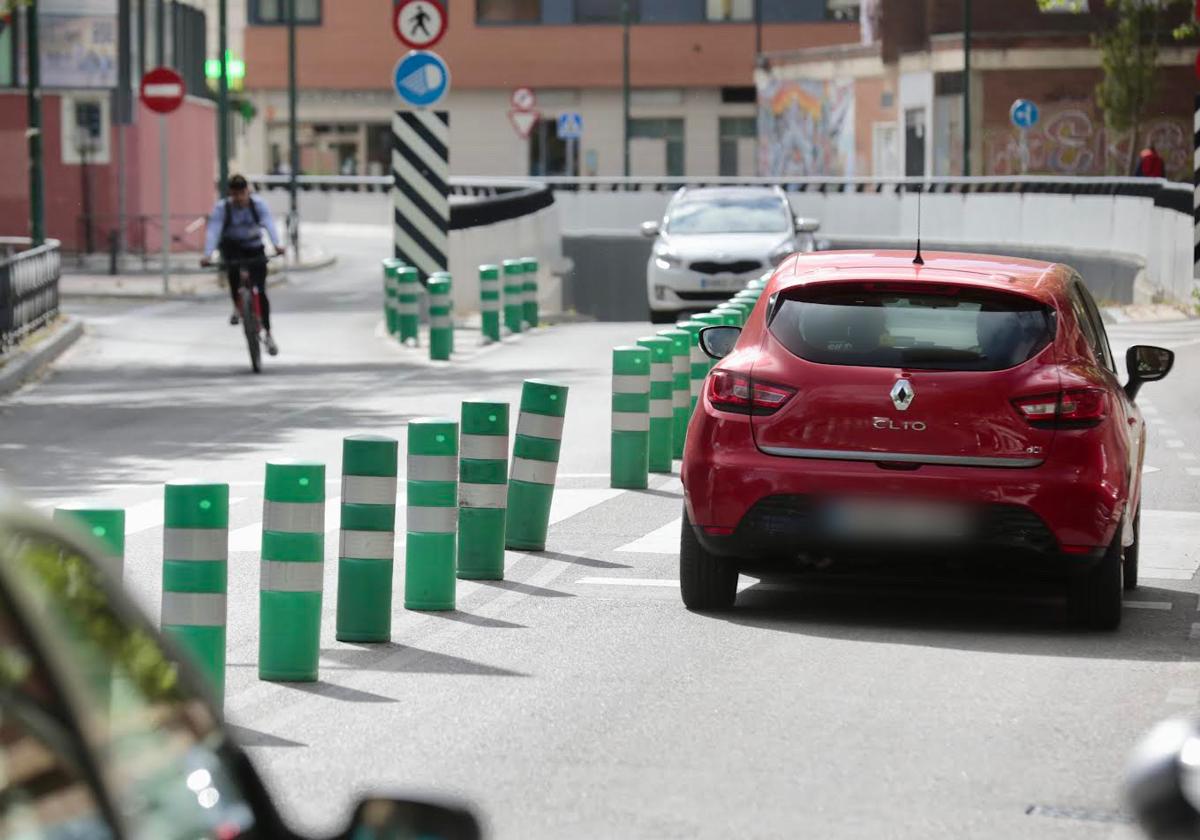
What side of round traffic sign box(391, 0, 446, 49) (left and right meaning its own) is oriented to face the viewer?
front

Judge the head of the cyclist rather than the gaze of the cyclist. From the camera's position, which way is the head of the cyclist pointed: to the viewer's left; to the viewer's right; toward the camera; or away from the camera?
toward the camera

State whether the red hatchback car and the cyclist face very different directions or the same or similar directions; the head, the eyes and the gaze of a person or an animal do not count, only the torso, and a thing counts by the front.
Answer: very different directions

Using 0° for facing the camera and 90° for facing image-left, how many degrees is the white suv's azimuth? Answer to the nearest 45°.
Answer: approximately 0°

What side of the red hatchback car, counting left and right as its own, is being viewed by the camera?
back

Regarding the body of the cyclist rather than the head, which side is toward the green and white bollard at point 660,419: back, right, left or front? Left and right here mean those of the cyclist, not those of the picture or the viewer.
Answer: front

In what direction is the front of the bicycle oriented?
toward the camera

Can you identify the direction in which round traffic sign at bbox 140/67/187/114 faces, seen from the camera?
facing the viewer

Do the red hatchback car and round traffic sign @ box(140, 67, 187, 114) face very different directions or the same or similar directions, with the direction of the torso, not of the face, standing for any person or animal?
very different directions

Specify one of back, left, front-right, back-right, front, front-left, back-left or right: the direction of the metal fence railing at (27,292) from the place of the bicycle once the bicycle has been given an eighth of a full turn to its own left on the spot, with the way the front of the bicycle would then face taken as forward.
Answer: back

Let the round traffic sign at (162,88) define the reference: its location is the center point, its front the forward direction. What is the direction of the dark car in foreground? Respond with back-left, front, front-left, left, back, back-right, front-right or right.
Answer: front

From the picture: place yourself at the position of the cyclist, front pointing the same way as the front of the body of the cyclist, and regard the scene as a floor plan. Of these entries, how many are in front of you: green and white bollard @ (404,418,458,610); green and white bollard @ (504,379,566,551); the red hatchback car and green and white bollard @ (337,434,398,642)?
4

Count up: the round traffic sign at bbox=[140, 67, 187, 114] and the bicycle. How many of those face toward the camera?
2

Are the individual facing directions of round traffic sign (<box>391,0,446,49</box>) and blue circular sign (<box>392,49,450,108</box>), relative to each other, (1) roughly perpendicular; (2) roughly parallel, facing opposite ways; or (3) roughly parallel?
roughly parallel

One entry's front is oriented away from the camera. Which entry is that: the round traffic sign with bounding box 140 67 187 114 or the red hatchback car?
the red hatchback car

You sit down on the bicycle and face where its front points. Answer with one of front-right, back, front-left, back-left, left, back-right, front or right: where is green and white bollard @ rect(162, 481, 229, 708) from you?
front

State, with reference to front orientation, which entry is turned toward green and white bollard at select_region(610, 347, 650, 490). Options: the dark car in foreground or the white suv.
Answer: the white suv
